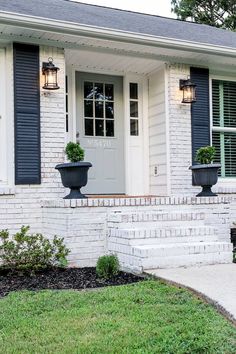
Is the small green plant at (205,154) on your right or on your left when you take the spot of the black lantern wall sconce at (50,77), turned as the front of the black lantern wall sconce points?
on your left

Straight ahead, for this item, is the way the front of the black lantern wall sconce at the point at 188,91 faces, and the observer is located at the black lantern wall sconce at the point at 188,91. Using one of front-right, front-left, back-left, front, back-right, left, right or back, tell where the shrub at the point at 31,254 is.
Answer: right

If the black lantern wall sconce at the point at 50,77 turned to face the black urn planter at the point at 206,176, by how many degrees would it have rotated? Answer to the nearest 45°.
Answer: approximately 45° to its left

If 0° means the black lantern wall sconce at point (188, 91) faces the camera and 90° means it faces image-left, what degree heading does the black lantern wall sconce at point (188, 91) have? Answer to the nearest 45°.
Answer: approximately 315°
